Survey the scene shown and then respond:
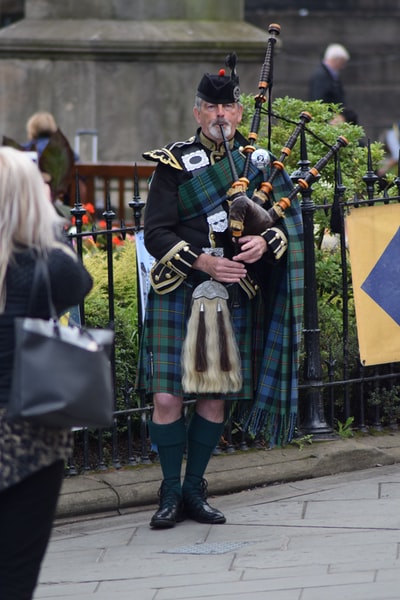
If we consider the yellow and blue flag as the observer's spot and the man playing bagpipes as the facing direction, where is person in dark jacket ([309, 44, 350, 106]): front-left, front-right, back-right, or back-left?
back-right

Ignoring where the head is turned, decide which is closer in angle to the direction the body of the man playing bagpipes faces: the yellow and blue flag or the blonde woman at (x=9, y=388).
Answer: the blonde woman

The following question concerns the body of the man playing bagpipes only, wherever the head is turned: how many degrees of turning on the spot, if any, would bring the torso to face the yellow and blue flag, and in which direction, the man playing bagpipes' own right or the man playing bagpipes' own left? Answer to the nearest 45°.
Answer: approximately 135° to the man playing bagpipes' own left

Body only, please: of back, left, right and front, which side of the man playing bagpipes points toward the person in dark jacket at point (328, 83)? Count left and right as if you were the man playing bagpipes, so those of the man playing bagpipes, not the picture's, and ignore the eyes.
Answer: back

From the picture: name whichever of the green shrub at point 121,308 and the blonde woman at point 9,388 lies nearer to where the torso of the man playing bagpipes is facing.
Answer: the blonde woman

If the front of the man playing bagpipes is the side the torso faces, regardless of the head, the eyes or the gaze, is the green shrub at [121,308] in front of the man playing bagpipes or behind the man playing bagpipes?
behind

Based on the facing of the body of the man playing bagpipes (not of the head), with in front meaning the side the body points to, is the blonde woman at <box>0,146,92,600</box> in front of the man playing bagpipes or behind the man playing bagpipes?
in front

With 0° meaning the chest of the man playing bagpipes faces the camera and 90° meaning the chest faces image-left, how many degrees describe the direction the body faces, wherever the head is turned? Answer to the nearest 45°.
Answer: approximately 0°
